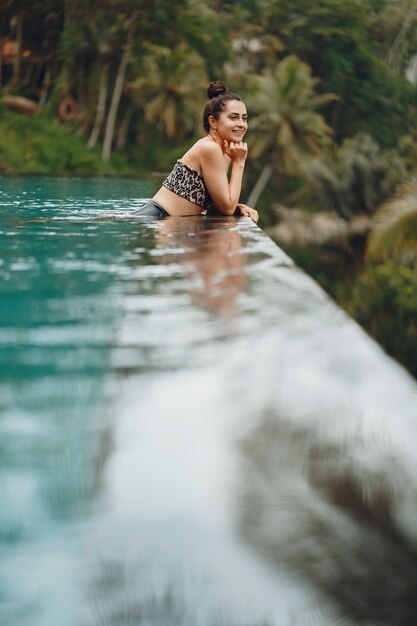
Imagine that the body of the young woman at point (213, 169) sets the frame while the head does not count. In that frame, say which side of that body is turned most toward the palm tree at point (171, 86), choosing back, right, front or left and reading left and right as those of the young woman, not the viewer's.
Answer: left

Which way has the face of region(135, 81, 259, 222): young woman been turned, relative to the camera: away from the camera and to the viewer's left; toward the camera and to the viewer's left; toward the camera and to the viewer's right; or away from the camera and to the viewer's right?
toward the camera and to the viewer's right

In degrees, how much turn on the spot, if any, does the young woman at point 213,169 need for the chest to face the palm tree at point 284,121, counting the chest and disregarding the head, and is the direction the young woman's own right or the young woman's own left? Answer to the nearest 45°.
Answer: approximately 90° to the young woman's own left

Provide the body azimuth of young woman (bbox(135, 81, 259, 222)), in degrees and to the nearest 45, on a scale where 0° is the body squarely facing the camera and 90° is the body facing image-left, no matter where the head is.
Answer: approximately 270°
